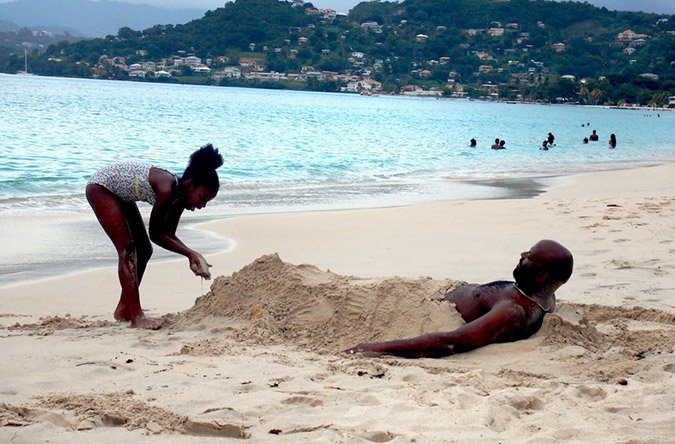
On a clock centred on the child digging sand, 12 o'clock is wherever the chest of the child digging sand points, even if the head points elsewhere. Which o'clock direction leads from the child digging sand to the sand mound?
The sand mound is roughly at 1 o'clock from the child digging sand.

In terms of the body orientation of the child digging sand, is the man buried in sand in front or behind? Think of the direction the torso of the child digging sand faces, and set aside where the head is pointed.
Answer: in front

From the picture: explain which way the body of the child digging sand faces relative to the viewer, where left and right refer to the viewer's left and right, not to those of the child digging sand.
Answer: facing to the right of the viewer
